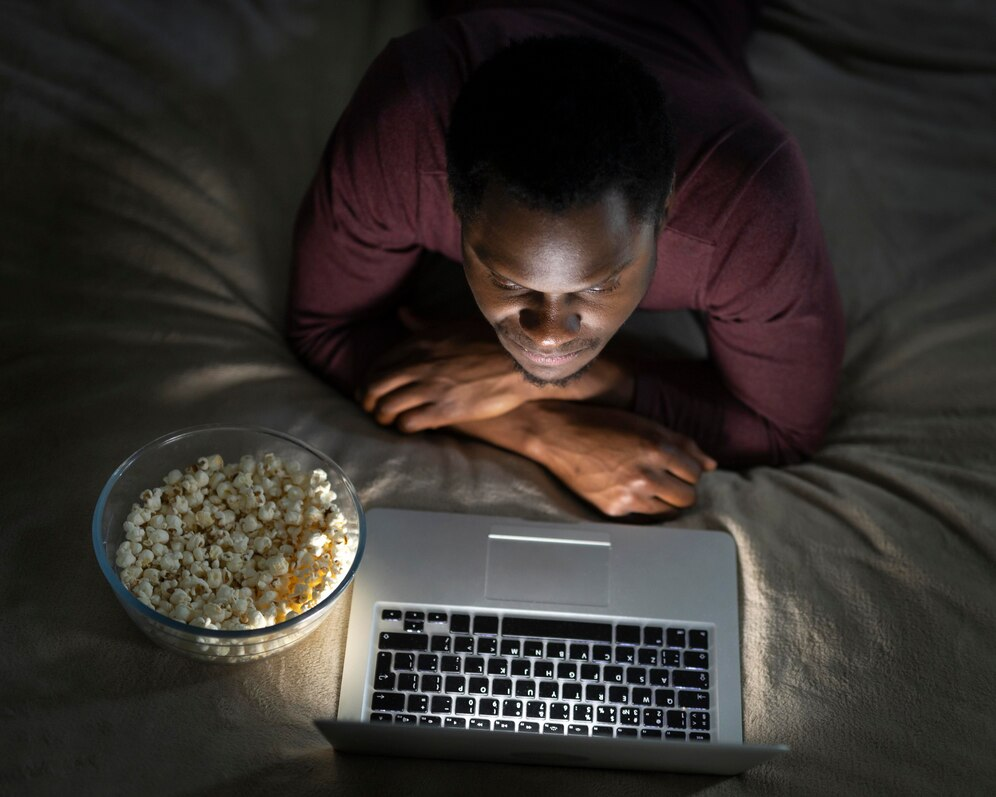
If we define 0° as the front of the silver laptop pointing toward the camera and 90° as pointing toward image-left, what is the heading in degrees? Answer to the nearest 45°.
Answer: approximately 180°
